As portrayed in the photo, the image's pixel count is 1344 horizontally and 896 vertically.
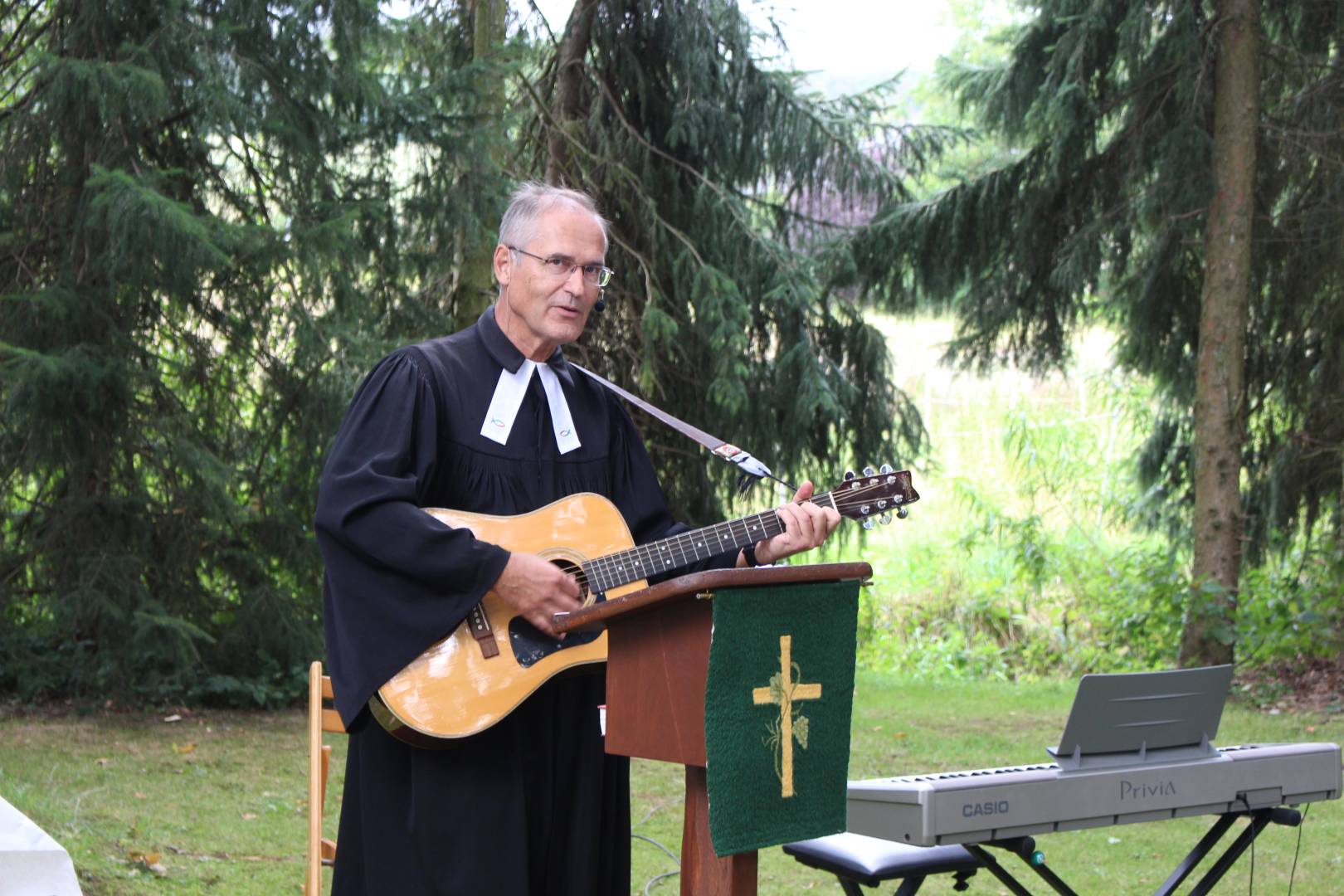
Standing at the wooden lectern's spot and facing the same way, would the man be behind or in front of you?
behind

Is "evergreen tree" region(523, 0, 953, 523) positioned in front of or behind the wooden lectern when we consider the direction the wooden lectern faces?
behind

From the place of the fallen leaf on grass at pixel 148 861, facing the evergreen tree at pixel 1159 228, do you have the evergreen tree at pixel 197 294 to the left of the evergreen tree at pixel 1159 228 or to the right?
left

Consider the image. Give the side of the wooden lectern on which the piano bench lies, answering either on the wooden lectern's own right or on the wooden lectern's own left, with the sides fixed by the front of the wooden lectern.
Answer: on the wooden lectern's own left

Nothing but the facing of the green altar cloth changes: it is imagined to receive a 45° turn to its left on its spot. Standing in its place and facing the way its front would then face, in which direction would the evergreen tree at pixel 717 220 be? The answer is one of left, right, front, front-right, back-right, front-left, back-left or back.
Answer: left

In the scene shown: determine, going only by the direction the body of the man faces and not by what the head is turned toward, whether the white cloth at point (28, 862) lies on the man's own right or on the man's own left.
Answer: on the man's own right

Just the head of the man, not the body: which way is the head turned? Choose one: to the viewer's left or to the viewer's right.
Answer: to the viewer's right

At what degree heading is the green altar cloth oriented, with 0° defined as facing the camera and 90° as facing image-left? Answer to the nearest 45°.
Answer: approximately 315°
